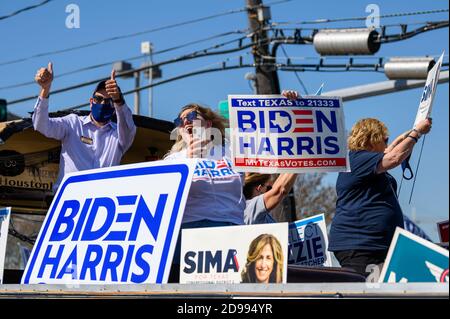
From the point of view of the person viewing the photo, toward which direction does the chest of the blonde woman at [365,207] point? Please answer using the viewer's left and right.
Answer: facing away from the viewer and to the right of the viewer

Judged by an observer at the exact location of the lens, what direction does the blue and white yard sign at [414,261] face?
facing the viewer

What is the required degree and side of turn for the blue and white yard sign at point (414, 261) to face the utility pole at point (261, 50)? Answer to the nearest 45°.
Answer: approximately 180°

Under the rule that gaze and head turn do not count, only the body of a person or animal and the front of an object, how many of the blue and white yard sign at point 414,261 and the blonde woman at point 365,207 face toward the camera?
1

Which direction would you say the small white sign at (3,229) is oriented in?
toward the camera

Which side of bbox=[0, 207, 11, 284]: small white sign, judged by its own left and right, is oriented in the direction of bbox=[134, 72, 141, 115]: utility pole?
back

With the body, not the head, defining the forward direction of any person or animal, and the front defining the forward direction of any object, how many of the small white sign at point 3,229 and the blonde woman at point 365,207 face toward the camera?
1

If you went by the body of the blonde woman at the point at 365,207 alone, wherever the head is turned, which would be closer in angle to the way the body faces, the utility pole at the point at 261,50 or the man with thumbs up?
the utility pole

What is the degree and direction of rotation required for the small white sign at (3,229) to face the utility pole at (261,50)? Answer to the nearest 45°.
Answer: approximately 135° to its left

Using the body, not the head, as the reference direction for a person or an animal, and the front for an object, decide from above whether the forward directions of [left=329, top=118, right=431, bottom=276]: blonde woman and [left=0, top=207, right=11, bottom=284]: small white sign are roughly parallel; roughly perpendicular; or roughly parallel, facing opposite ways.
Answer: roughly perpendicular

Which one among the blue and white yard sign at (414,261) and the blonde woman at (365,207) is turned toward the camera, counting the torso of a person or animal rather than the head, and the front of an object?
the blue and white yard sign

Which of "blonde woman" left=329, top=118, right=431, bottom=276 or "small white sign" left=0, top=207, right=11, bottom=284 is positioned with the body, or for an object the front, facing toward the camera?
the small white sign

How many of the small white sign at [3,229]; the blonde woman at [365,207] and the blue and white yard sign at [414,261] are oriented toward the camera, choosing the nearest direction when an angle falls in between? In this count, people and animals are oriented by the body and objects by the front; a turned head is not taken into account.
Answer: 2

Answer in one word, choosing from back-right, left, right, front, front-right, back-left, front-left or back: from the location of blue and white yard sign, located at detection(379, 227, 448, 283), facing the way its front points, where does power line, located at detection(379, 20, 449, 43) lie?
back
